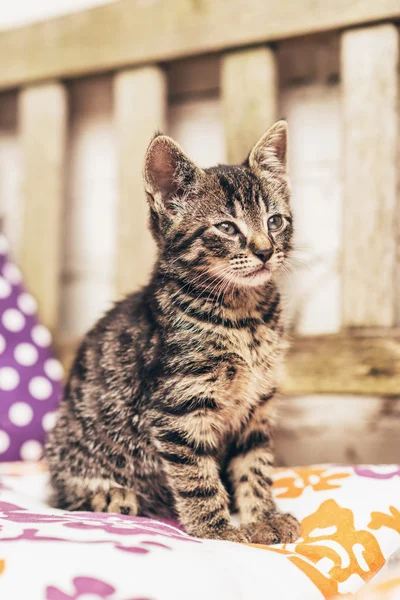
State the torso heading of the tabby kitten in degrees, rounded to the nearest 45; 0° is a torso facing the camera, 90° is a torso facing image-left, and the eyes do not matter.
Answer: approximately 315°

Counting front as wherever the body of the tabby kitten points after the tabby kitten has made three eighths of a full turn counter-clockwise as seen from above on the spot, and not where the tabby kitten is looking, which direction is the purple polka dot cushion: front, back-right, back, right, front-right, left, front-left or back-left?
front-left
